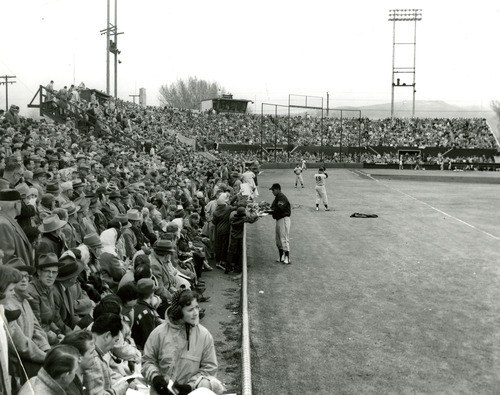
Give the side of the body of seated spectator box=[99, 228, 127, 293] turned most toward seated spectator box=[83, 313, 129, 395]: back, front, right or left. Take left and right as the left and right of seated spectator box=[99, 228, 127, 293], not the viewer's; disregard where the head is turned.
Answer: right

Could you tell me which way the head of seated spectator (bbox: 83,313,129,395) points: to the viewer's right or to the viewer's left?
to the viewer's right

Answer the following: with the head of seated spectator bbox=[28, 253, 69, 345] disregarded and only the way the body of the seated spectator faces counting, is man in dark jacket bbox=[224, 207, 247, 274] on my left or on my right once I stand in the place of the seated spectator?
on my left

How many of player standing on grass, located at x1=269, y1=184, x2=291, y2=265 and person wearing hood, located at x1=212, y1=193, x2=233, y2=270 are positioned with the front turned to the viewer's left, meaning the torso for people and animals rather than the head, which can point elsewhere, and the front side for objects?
1

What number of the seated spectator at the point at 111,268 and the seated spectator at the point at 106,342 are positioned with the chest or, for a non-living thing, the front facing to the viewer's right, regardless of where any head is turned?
2

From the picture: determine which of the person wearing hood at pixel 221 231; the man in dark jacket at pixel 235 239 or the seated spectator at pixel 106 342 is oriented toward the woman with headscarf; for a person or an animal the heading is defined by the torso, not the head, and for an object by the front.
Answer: the seated spectator

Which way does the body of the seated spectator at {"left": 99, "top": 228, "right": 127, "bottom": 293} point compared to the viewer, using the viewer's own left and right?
facing to the right of the viewer

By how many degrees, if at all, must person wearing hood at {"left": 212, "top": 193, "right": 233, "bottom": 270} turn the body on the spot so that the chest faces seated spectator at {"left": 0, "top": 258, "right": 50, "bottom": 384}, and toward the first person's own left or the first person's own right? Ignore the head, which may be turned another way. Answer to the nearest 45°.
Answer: approximately 135° to the first person's own right

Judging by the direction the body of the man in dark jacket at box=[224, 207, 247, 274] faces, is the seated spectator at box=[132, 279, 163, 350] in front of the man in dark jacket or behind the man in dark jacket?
behind

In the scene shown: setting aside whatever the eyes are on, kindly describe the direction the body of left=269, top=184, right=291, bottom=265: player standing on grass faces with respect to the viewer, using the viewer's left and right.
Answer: facing to the left of the viewer

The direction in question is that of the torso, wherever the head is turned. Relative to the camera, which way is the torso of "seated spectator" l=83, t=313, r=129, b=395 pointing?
to the viewer's right

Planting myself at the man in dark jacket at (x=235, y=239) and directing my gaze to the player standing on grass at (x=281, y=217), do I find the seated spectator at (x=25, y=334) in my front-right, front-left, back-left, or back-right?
back-right

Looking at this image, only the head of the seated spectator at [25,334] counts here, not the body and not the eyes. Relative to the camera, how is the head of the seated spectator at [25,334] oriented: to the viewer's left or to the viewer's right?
to the viewer's right
